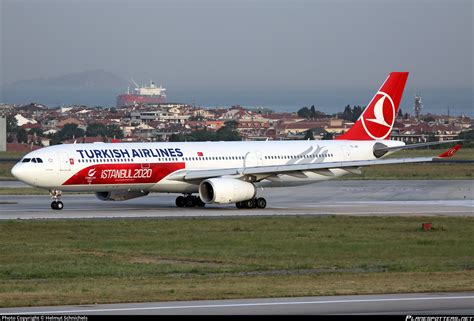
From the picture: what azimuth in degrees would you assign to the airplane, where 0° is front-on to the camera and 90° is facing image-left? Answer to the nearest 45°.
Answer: approximately 45°
